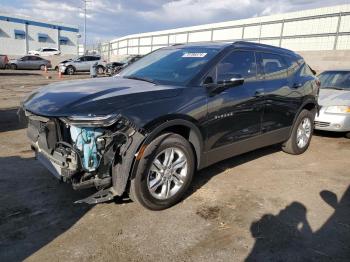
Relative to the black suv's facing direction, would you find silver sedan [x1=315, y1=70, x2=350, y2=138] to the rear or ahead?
to the rear

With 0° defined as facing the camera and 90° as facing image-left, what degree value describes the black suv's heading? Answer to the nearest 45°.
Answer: approximately 45°

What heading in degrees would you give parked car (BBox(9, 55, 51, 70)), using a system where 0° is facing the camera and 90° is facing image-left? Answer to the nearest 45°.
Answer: approximately 90°

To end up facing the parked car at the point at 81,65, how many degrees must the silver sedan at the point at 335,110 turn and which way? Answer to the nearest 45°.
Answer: approximately 90° to its right

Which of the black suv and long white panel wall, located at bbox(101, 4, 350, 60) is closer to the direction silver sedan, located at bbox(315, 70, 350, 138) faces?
the black suv

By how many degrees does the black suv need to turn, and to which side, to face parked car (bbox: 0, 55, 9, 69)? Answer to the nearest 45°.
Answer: approximately 90° to its right
